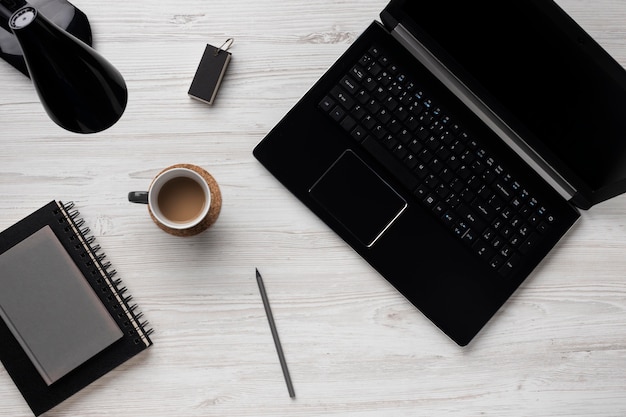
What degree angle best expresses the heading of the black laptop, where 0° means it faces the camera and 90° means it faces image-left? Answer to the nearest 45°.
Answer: approximately 45°
